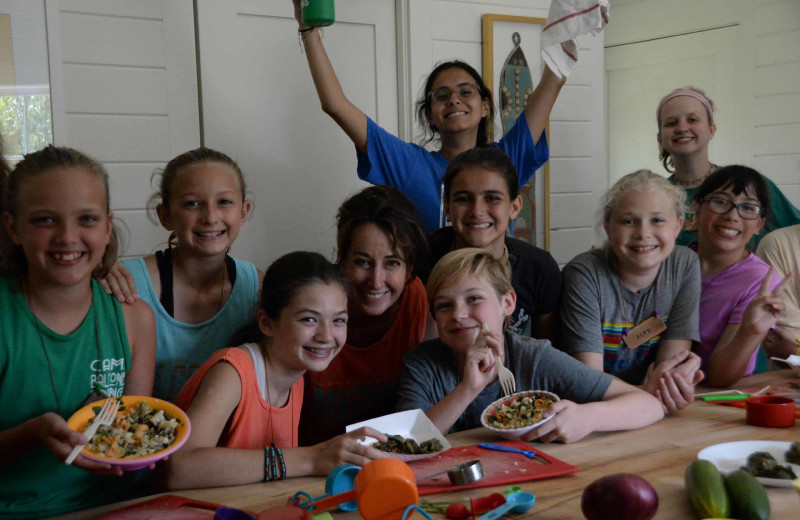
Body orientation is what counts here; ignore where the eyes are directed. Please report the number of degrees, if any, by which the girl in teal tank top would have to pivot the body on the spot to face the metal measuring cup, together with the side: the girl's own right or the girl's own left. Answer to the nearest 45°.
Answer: approximately 45° to the girl's own left

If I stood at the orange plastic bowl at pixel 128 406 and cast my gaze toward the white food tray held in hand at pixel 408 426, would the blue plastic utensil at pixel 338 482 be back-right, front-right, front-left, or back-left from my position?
front-right

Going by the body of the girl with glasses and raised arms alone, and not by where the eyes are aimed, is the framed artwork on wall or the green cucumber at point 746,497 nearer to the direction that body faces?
the green cucumber

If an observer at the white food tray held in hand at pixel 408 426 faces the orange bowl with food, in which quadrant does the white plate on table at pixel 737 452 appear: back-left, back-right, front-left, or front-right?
back-left

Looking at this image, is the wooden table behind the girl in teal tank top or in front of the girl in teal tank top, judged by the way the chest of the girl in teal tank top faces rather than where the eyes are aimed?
in front

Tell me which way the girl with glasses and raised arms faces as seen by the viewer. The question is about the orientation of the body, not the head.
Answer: toward the camera

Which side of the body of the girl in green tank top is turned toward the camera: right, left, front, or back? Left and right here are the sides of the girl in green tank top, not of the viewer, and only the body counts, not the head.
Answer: front

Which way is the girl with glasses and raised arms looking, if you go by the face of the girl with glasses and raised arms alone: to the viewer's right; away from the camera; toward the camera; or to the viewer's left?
toward the camera

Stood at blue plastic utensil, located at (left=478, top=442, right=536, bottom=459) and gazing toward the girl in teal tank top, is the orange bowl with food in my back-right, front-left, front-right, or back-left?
front-left

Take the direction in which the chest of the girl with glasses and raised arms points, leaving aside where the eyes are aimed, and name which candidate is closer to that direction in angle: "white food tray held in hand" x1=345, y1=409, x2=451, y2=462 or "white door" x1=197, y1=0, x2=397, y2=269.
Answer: the white food tray held in hand

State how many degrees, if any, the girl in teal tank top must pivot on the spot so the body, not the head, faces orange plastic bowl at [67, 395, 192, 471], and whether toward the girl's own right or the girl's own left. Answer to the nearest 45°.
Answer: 0° — they already face it

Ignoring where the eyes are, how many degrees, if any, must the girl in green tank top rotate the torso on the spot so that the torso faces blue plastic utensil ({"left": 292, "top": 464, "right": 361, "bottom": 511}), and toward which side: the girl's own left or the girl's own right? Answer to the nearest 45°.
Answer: approximately 45° to the girl's own left

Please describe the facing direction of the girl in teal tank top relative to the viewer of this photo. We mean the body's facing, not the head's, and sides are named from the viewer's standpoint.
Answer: facing the viewer

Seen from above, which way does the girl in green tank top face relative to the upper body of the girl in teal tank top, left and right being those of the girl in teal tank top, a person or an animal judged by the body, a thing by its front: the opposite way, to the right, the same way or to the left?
the same way

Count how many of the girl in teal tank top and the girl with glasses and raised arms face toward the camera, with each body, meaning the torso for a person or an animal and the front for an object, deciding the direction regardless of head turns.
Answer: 2

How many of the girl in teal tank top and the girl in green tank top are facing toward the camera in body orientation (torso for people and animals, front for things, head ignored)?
2

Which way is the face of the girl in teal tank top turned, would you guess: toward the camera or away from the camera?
toward the camera

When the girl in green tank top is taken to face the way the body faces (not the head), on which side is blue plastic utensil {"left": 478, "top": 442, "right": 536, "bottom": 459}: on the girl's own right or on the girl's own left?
on the girl's own left

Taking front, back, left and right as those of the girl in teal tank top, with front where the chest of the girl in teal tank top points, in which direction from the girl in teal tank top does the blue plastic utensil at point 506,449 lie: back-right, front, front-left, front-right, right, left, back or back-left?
front-left

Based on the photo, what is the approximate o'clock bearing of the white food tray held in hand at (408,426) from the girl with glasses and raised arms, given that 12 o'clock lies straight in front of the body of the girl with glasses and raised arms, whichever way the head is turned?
The white food tray held in hand is roughly at 12 o'clock from the girl with glasses and raised arms.
